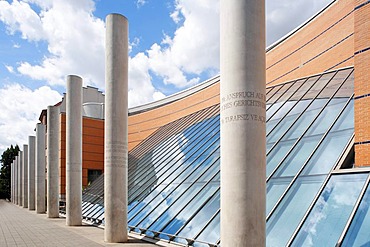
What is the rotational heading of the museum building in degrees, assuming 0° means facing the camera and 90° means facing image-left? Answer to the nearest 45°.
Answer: approximately 45°

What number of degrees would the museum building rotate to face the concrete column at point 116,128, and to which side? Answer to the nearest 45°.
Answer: approximately 45° to its right

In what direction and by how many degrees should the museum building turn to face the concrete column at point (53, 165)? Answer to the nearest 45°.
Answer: approximately 90° to its right

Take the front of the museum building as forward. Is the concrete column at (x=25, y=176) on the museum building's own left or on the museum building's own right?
on the museum building's own right

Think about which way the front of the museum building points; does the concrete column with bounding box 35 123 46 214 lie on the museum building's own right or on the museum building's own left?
on the museum building's own right

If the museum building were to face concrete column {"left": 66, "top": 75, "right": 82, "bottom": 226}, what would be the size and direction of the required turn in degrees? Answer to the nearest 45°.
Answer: approximately 90° to its right
